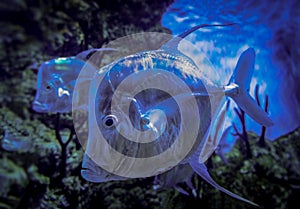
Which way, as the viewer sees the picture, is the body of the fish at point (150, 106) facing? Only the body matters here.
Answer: to the viewer's left

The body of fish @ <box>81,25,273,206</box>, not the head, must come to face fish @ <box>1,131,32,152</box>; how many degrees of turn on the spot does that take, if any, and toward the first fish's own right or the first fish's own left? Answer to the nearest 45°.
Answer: approximately 45° to the first fish's own right

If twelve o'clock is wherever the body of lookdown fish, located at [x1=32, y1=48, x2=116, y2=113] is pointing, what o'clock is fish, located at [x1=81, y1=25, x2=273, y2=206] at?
The fish is roughly at 8 o'clock from the lookdown fish.

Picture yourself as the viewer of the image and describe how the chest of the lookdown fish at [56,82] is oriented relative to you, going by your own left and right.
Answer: facing to the left of the viewer

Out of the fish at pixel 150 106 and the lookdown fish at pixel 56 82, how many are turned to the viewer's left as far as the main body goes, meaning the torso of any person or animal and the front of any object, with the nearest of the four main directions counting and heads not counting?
2
